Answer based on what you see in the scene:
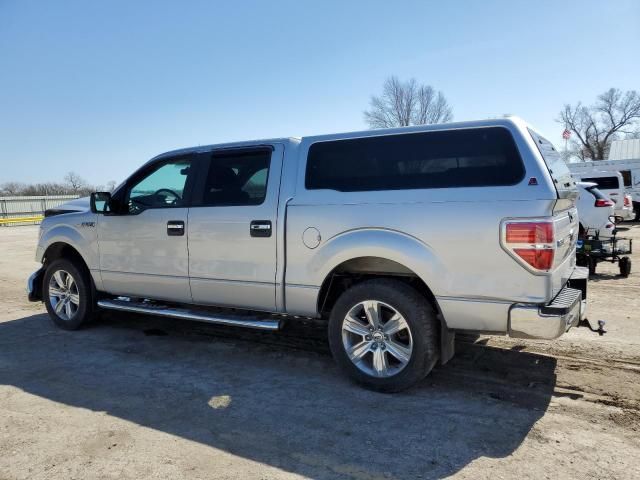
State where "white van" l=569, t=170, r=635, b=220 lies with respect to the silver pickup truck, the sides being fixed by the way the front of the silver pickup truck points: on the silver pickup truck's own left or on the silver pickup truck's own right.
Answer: on the silver pickup truck's own right

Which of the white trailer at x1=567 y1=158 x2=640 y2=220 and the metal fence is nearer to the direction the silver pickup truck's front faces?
the metal fence

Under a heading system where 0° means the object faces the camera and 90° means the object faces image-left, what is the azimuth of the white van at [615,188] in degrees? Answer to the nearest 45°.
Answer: approximately 135°

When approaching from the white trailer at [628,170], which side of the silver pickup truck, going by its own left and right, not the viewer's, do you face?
right

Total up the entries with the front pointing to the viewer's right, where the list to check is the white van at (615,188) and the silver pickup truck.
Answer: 0

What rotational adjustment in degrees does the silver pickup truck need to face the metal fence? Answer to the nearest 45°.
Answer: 0° — it already faces it

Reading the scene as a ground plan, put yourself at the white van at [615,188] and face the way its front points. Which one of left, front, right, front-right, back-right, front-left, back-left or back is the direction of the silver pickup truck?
back-left

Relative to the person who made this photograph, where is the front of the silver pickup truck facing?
facing away from the viewer and to the left of the viewer

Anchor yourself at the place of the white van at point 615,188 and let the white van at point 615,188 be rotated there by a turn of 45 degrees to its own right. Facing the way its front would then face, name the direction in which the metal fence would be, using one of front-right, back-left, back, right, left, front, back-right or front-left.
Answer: left
